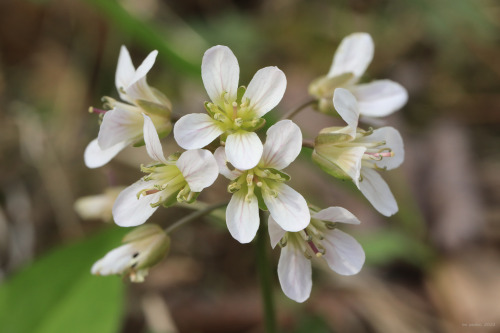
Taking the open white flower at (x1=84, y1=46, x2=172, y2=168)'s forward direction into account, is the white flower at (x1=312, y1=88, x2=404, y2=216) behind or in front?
behind

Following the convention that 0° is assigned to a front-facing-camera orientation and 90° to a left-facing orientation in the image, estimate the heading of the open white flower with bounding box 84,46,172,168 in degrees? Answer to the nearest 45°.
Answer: approximately 90°

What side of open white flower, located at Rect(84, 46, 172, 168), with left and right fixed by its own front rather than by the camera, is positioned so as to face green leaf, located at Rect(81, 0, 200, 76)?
right

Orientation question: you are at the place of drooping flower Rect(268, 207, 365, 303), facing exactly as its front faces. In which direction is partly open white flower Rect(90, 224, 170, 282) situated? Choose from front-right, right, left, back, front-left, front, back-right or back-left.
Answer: back-right

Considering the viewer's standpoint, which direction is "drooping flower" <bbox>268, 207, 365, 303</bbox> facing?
facing the viewer and to the right of the viewer

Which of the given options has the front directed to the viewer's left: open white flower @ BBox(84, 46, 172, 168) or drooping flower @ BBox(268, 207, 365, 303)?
open white flower @ BBox(84, 46, 172, 168)

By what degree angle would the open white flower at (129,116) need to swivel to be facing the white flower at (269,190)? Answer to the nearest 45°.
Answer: approximately 135° to its left

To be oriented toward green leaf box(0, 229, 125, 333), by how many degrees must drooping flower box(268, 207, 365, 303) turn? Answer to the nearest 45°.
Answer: approximately 135° to its right
